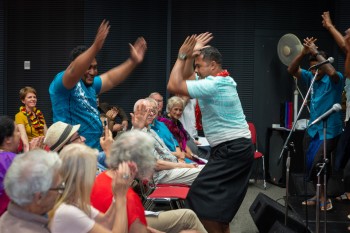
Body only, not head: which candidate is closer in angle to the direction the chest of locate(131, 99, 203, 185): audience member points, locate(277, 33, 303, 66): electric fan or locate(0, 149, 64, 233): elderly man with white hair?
the electric fan

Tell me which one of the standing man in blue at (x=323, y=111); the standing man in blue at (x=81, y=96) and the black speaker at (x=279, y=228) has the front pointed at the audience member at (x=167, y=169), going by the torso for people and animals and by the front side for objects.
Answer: the standing man in blue at (x=323, y=111)

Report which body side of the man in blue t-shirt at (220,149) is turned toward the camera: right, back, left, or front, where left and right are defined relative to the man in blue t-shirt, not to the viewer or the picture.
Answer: left

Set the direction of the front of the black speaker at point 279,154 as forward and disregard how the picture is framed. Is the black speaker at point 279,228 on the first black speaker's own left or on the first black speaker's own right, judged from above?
on the first black speaker's own left

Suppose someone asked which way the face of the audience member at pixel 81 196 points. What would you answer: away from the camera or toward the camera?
away from the camera

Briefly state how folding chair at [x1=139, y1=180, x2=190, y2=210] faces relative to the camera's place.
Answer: facing to the right of the viewer

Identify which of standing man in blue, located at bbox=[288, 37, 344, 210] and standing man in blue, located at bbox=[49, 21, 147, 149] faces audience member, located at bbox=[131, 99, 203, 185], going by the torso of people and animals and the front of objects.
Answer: standing man in blue, located at bbox=[288, 37, 344, 210]

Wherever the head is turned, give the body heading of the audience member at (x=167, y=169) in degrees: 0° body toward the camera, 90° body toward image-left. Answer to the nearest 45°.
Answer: approximately 270°

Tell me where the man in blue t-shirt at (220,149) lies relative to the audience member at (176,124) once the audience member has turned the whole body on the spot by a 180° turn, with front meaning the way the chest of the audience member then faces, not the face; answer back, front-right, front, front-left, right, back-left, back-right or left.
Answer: back-left
